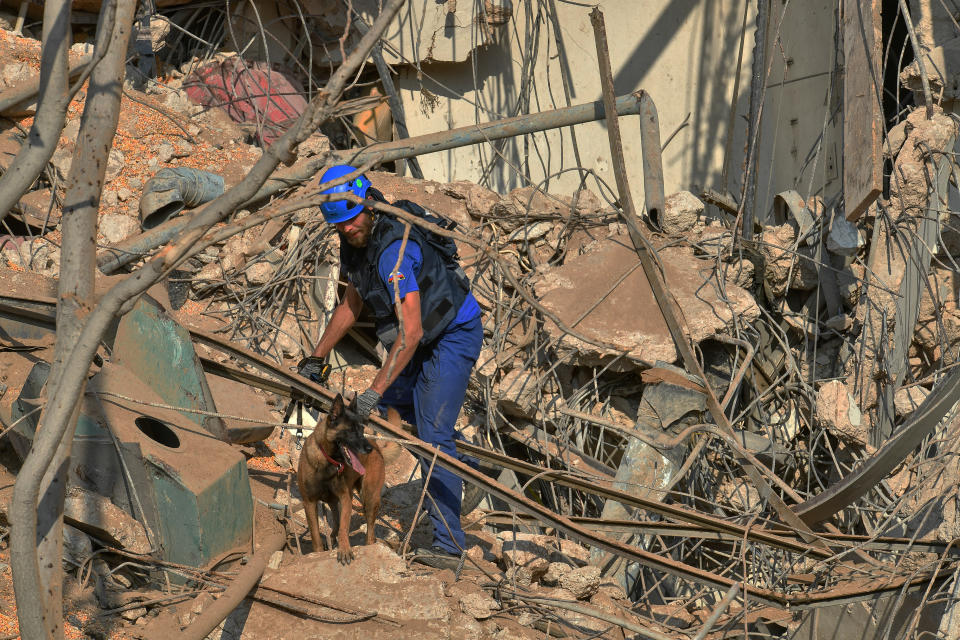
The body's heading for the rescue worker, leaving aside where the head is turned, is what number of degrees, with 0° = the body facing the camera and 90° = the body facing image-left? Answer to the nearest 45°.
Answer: approximately 45°

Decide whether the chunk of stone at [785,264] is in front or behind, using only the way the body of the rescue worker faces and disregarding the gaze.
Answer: behind

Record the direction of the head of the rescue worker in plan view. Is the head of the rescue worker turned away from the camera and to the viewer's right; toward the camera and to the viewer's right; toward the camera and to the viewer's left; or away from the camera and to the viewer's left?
toward the camera and to the viewer's left

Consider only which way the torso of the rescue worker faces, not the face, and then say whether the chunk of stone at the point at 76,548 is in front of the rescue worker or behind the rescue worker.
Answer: in front

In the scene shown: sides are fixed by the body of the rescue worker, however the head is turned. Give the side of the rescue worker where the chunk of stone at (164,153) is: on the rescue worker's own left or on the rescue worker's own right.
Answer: on the rescue worker's own right

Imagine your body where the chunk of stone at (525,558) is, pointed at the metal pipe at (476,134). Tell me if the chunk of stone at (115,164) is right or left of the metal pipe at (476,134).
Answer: left

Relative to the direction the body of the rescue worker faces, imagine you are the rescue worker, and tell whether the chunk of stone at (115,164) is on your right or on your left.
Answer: on your right

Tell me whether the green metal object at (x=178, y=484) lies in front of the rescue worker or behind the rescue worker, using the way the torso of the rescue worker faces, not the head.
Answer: in front

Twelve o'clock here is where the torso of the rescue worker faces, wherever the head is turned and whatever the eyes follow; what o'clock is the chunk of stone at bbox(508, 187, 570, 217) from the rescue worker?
The chunk of stone is roughly at 5 o'clock from the rescue worker.
